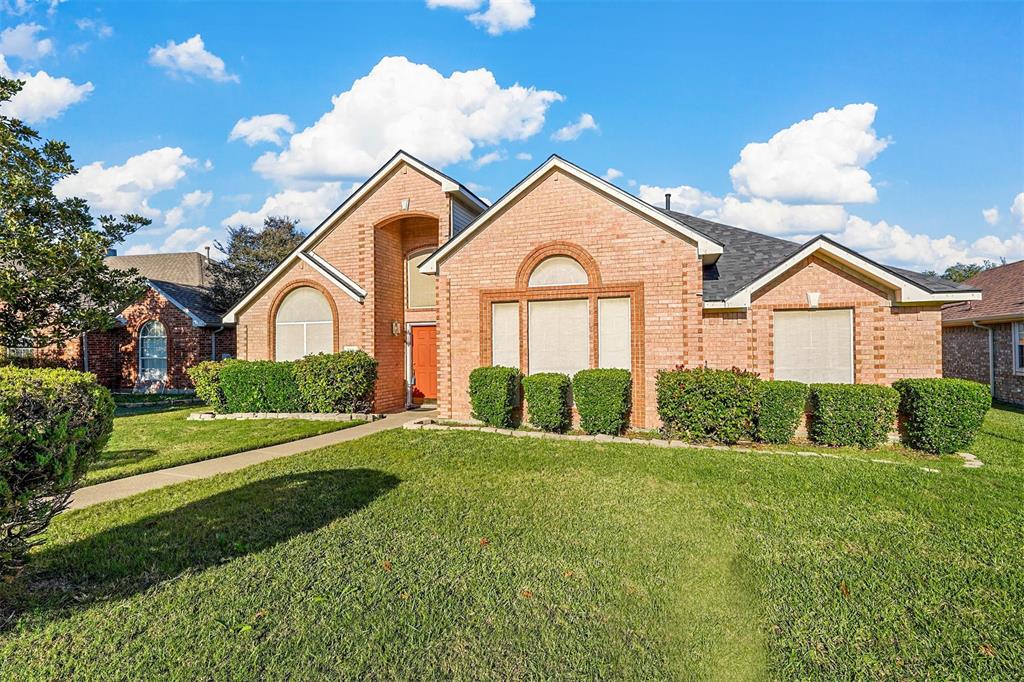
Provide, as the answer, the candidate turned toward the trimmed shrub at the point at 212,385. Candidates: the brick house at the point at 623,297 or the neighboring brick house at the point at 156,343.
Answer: the neighboring brick house

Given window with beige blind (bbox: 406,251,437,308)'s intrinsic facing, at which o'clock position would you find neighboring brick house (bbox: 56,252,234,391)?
The neighboring brick house is roughly at 4 o'clock from the window with beige blind.

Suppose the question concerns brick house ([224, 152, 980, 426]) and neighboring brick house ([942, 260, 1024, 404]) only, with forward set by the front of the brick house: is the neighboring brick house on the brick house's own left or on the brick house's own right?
on the brick house's own left

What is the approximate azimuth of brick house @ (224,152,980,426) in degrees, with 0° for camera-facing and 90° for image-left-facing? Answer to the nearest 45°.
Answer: approximately 0°

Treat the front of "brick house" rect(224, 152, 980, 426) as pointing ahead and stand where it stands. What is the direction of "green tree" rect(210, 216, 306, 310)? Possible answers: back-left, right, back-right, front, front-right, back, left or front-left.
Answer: back-right

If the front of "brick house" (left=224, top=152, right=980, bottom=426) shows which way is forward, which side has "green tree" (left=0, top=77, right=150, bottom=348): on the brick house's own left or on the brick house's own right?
on the brick house's own right

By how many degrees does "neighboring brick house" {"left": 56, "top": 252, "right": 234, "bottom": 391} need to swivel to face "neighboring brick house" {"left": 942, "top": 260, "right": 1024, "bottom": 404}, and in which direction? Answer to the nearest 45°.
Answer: approximately 45° to its left
